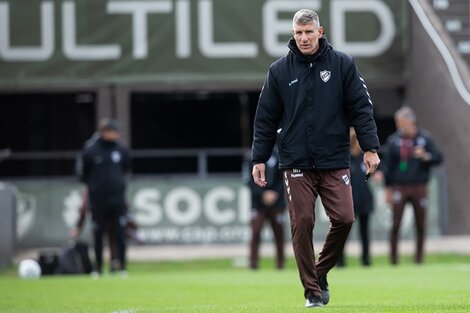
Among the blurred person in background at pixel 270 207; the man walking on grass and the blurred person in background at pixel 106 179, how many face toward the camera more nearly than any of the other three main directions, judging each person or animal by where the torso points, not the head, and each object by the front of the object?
3

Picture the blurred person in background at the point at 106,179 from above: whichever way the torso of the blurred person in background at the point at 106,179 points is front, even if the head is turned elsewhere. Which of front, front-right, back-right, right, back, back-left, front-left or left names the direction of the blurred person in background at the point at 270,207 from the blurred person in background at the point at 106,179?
left

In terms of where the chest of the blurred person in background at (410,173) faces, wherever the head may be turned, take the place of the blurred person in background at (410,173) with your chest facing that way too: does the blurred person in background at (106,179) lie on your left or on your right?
on your right

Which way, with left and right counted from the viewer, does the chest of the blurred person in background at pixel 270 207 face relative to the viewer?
facing the viewer

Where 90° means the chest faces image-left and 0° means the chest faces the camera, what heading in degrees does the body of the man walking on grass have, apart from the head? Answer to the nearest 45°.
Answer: approximately 0°

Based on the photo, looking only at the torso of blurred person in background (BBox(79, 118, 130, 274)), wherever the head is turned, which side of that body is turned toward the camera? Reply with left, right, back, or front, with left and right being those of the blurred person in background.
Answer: front

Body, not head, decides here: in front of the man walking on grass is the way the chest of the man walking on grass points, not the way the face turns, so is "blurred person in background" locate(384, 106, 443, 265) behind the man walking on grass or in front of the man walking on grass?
behind

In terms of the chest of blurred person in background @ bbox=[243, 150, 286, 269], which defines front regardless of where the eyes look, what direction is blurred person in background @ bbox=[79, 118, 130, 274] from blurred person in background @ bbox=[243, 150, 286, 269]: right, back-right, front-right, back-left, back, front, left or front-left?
right

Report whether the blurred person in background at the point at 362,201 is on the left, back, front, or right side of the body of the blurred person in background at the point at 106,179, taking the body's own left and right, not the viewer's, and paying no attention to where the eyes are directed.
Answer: left
